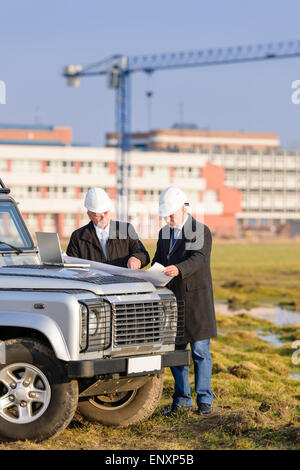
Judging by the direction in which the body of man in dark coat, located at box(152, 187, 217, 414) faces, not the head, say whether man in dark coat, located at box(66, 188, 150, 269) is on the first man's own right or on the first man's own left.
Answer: on the first man's own right

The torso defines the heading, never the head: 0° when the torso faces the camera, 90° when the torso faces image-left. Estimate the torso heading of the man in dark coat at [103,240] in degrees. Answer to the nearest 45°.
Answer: approximately 0°

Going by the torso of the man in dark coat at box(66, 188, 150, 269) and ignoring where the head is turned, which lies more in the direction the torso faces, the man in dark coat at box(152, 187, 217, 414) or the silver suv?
the silver suv

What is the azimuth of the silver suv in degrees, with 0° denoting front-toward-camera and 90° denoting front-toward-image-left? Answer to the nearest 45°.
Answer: approximately 315°

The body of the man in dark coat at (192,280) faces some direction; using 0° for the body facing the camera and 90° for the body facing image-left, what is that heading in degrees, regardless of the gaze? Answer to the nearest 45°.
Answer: approximately 45°

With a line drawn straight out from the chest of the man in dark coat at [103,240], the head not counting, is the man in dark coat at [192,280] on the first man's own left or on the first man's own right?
on the first man's own left
